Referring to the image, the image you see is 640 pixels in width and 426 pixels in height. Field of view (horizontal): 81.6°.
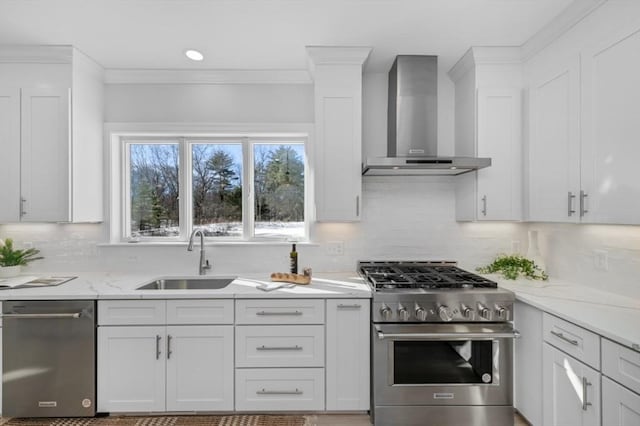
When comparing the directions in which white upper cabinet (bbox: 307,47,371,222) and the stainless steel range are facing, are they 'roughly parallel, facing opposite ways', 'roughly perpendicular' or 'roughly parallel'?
roughly parallel

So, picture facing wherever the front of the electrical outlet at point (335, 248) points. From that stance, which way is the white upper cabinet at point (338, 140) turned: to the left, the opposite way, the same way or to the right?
the same way

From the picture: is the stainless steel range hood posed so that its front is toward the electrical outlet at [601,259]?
no

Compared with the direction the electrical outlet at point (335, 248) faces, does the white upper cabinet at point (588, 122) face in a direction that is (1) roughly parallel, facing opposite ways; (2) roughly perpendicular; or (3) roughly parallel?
roughly perpendicular

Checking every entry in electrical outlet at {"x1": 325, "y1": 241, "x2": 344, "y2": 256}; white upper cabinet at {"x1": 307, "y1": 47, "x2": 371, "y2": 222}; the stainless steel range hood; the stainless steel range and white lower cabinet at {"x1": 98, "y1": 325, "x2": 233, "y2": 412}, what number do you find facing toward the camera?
5

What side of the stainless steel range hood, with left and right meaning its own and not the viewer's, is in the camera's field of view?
front

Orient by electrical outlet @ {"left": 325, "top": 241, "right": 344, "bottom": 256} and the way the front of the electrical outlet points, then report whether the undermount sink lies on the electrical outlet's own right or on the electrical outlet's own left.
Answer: on the electrical outlet's own right

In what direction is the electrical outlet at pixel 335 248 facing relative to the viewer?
toward the camera

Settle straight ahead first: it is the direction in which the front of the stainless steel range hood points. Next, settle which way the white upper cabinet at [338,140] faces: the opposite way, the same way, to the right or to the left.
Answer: the same way

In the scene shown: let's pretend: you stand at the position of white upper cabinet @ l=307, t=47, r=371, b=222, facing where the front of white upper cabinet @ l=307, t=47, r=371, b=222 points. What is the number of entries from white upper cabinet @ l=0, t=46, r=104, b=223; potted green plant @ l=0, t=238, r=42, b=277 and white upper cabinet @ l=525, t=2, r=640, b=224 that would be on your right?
2

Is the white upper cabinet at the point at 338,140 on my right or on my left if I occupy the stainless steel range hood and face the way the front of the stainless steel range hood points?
on my right

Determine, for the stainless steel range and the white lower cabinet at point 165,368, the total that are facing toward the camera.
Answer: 2

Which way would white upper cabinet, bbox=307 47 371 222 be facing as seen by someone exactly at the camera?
facing the viewer

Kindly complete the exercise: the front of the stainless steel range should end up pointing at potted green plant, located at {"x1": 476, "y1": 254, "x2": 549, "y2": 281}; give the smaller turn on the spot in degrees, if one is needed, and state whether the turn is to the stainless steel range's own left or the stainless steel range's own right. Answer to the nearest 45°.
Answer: approximately 135° to the stainless steel range's own left
